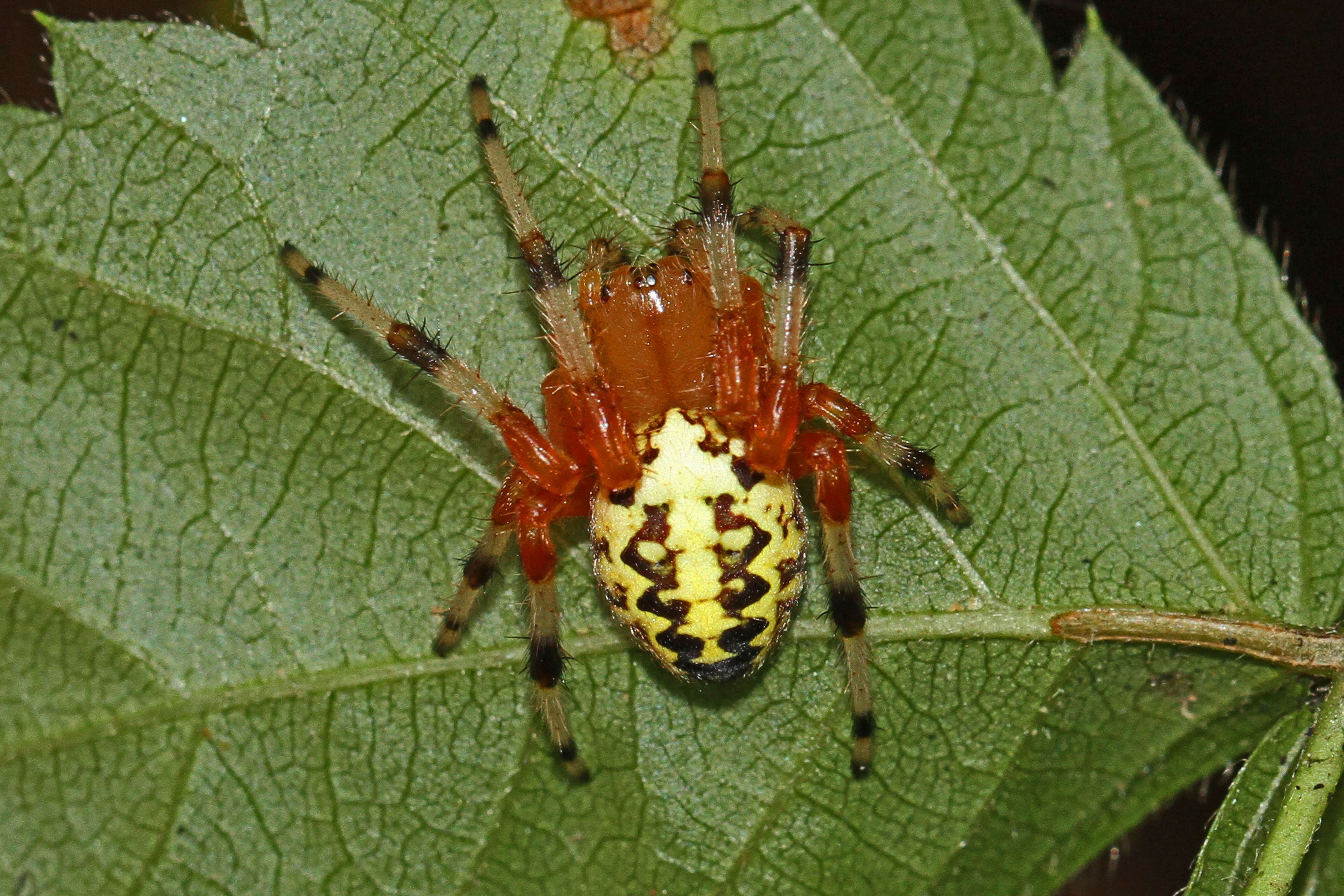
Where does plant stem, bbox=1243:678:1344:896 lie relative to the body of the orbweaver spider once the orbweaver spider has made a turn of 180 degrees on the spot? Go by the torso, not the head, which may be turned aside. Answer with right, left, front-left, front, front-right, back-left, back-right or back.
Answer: left

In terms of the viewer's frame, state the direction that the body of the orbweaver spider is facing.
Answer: away from the camera

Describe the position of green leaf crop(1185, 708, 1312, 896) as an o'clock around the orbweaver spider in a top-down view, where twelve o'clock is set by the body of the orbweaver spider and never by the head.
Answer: The green leaf is roughly at 3 o'clock from the orbweaver spider.
